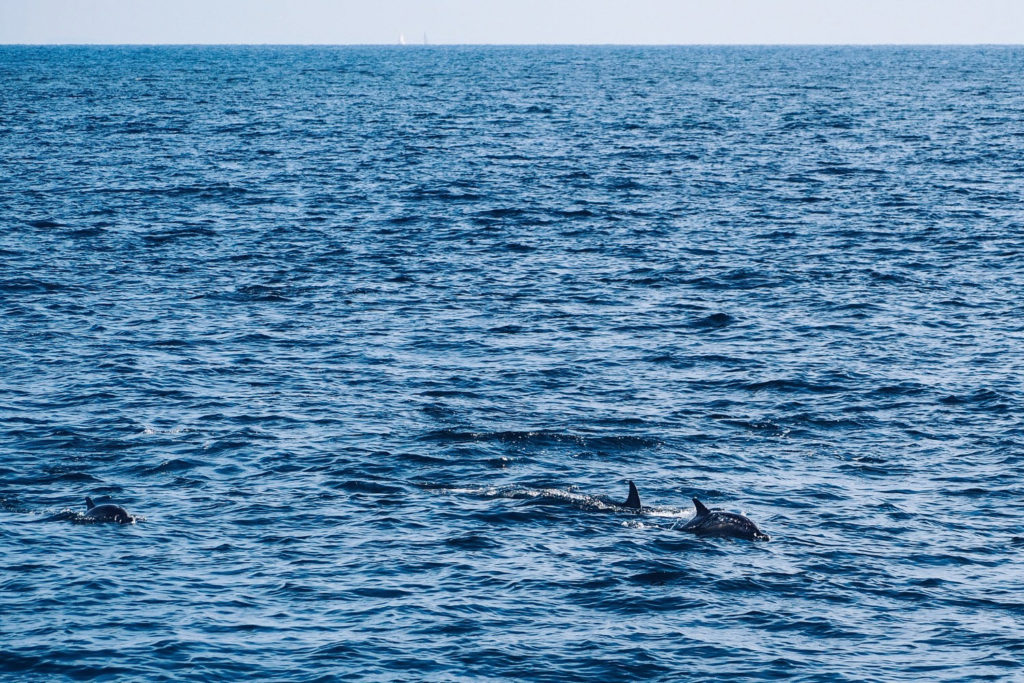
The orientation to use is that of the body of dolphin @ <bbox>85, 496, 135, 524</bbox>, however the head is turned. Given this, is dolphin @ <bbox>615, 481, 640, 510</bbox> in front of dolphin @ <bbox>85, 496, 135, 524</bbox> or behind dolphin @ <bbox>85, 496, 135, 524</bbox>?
in front

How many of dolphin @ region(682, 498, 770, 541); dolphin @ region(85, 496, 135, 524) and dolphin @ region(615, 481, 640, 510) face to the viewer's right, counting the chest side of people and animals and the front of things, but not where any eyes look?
3

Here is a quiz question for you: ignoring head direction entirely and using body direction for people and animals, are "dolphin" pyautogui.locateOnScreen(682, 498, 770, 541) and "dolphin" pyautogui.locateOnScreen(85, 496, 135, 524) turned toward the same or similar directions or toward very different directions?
same or similar directions

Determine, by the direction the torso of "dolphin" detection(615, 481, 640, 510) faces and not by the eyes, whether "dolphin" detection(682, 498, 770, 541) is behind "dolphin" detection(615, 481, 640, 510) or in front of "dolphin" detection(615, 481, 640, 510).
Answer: in front

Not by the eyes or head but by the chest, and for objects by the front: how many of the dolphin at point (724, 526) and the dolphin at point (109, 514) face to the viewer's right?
2

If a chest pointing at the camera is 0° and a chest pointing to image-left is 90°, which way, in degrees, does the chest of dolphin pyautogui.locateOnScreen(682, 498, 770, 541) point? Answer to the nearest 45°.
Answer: approximately 270°

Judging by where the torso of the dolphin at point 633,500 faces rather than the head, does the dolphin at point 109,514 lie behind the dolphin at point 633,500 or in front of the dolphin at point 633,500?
behind

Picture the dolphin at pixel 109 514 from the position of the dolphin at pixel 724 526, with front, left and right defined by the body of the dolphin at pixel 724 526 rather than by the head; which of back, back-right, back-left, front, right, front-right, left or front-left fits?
back

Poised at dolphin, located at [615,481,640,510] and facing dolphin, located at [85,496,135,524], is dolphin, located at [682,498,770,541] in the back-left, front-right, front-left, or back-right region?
back-left

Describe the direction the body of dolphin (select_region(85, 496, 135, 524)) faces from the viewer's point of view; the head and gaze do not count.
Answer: to the viewer's right

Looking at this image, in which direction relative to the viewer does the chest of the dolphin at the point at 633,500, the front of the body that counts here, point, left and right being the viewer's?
facing to the right of the viewer

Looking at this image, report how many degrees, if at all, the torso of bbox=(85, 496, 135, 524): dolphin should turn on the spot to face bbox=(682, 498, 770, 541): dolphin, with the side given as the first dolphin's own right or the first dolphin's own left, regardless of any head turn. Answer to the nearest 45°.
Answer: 0° — it already faces it
